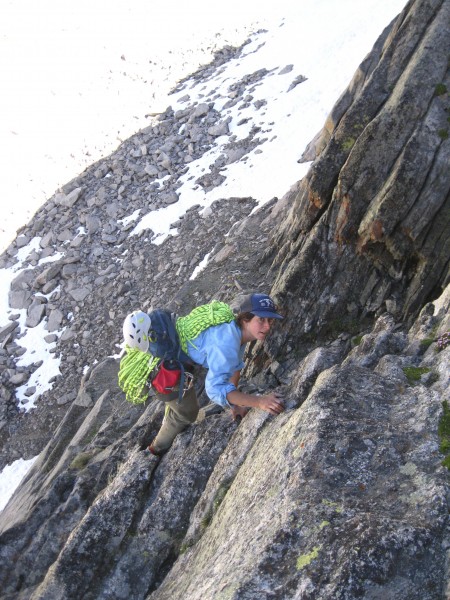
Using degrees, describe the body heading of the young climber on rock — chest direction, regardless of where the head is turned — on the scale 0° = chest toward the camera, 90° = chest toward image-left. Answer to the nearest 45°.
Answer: approximately 270°

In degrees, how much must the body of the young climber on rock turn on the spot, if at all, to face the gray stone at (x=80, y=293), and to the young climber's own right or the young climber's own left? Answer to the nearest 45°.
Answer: approximately 90° to the young climber's own left

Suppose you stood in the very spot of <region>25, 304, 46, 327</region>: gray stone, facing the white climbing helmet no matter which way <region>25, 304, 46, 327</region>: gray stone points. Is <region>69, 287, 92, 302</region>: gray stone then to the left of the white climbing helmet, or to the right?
left
